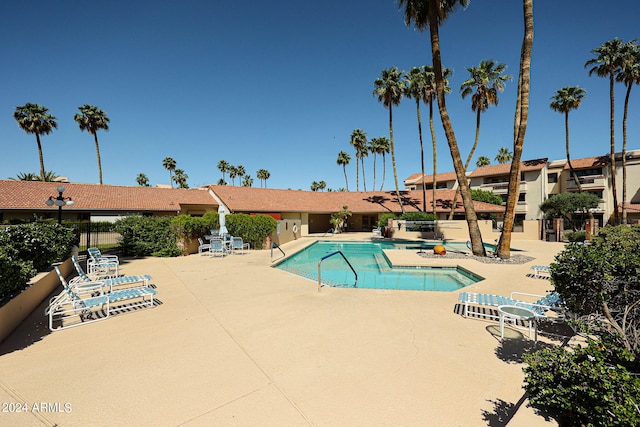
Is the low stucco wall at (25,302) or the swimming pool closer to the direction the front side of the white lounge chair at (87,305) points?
the swimming pool

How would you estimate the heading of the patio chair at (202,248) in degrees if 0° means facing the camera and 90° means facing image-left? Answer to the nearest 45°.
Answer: approximately 270°

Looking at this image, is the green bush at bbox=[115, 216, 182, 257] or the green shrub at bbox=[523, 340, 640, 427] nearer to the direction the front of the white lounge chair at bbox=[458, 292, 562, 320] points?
the green bush

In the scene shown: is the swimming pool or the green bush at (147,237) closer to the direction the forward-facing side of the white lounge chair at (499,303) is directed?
the green bush

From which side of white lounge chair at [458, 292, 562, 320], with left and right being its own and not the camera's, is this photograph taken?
left

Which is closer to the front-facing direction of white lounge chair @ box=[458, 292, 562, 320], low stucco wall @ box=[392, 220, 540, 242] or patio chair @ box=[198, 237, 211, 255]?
the patio chair

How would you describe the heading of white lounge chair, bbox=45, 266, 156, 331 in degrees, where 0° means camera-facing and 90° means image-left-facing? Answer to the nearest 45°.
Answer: approximately 270°
